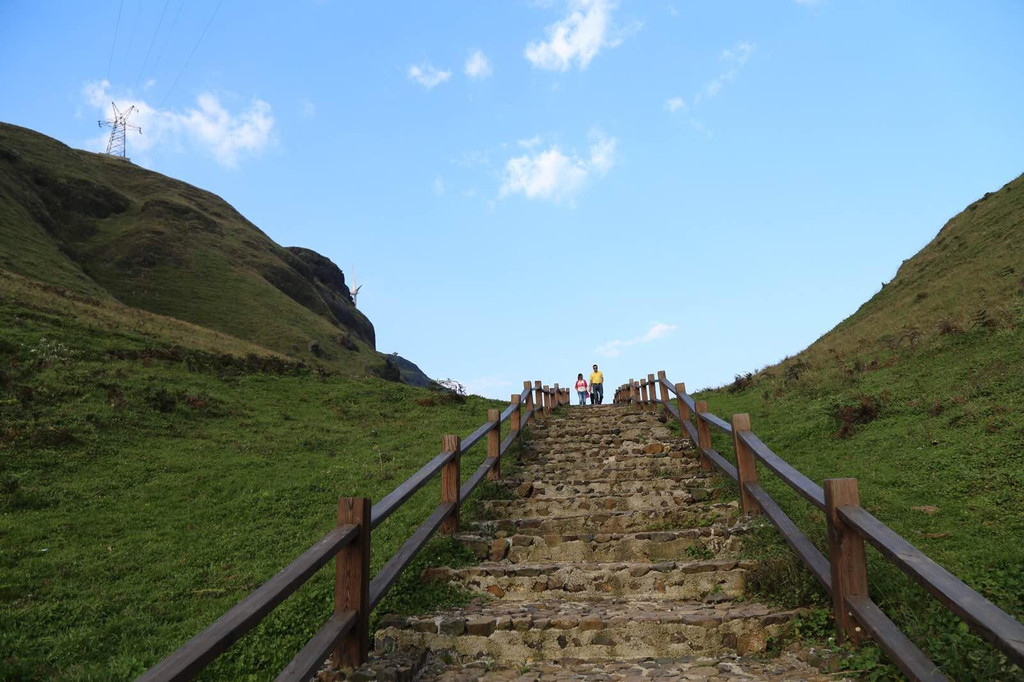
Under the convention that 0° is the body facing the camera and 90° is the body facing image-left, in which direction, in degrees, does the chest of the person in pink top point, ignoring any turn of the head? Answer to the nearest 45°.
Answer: approximately 0°

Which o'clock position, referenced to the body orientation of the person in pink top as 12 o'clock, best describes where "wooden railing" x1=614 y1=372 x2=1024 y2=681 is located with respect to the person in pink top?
The wooden railing is roughly at 12 o'clock from the person in pink top.

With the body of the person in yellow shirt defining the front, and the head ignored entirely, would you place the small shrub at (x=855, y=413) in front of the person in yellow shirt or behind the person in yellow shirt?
in front

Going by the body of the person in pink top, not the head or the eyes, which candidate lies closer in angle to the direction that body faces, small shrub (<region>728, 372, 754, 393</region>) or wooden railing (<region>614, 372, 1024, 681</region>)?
the wooden railing

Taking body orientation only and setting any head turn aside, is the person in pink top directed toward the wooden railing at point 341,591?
yes

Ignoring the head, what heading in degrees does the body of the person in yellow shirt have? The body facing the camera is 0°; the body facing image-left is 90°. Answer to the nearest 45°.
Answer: approximately 0°

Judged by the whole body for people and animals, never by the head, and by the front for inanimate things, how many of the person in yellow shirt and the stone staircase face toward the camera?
2
